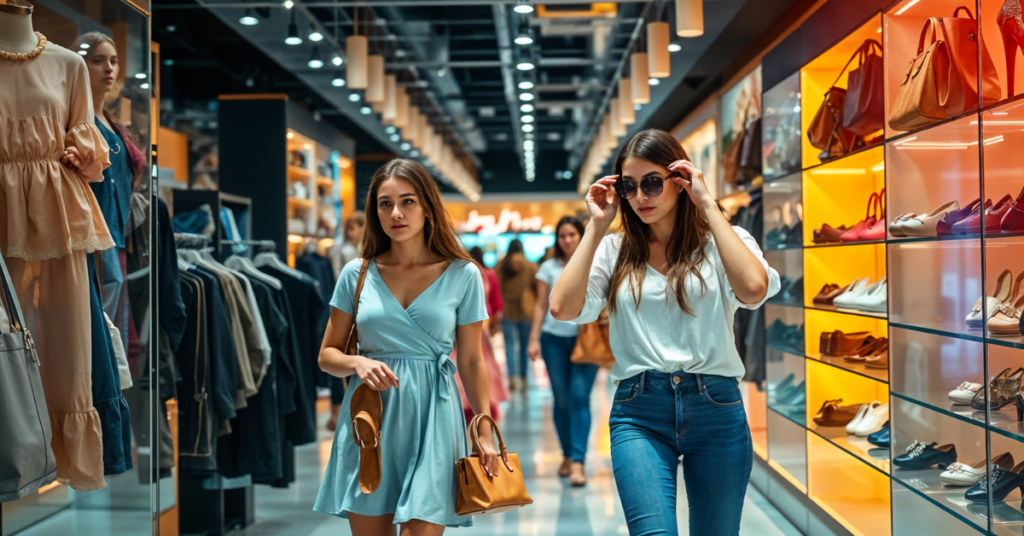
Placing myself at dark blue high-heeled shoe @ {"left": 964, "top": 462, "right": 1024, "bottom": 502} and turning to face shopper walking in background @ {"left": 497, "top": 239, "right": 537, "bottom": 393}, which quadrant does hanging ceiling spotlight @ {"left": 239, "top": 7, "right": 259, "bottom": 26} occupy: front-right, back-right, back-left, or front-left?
front-left

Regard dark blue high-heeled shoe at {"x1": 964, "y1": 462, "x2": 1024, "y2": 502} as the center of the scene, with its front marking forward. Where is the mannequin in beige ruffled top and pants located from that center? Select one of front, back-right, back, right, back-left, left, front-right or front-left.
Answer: front-left

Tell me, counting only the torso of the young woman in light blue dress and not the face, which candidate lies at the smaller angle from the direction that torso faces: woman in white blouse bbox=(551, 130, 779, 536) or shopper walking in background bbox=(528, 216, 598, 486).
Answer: the woman in white blouse

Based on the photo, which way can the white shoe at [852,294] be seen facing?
to the viewer's left

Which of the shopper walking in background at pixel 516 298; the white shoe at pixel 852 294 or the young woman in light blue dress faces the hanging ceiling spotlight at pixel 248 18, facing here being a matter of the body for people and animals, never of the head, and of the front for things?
the white shoe

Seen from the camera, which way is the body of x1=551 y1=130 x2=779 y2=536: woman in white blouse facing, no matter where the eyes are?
toward the camera

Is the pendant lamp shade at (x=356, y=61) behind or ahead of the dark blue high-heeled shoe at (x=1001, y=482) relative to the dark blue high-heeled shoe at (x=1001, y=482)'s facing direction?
ahead

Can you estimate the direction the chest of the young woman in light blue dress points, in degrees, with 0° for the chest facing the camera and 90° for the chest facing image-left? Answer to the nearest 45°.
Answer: approximately 0°
